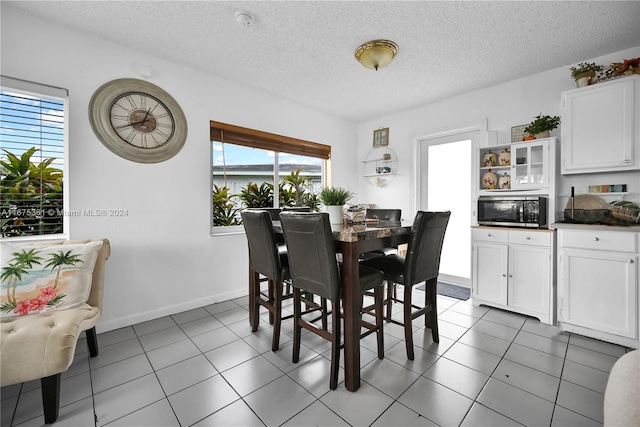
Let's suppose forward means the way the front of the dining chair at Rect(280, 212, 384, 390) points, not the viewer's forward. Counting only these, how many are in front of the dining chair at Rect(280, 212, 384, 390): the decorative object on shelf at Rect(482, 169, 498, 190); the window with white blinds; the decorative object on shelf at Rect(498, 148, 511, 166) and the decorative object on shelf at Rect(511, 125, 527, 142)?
3

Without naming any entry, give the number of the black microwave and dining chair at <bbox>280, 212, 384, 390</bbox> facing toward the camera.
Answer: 1

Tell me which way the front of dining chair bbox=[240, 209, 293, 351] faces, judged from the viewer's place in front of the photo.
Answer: facing away from the viewer and to the right of the viewer

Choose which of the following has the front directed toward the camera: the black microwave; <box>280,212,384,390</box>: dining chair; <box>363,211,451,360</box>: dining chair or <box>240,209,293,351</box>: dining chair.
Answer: the black microwave

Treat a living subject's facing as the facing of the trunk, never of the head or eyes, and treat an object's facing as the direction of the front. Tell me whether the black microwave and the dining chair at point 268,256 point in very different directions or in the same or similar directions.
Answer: very different directions
